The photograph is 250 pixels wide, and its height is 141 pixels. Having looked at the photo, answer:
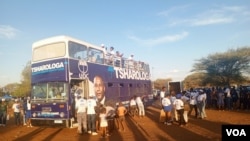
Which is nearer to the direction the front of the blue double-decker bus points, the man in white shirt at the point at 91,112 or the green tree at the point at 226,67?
the man in white shirt

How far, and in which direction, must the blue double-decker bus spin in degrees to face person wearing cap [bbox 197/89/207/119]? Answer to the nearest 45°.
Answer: approximately 135° to its left

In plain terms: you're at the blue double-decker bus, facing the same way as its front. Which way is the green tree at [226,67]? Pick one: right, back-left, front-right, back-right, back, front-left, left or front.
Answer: back

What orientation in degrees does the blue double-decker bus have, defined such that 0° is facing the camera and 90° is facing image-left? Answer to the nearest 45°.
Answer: approximately 45°

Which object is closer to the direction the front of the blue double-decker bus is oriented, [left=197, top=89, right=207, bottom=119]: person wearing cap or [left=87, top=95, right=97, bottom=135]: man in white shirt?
the man in white shirt

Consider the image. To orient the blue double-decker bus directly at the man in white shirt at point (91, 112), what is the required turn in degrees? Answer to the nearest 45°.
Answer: approximately 90° to its left
